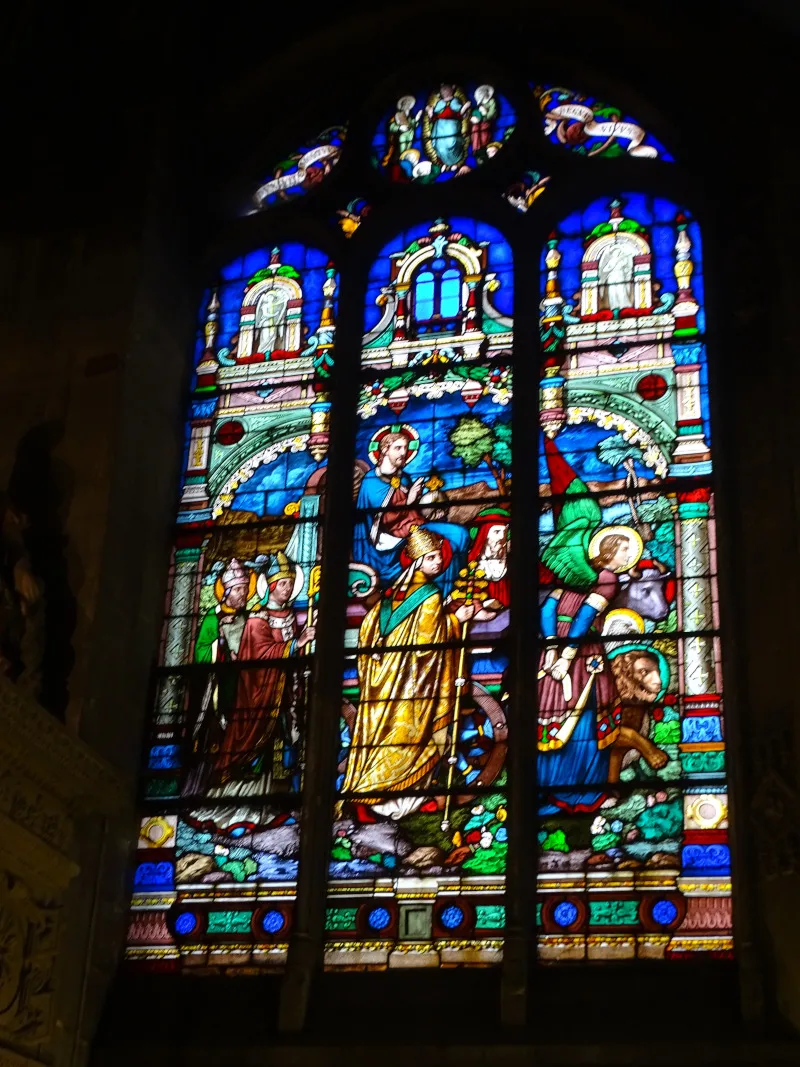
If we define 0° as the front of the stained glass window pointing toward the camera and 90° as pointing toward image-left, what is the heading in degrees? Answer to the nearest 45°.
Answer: approximately 0°

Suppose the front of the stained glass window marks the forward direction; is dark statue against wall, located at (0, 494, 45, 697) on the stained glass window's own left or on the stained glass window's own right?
on the stained glass window's own right
